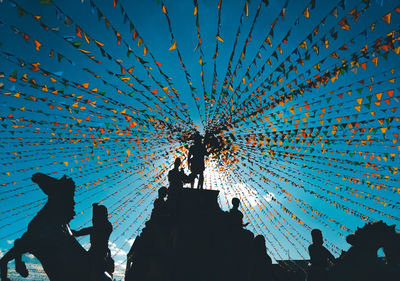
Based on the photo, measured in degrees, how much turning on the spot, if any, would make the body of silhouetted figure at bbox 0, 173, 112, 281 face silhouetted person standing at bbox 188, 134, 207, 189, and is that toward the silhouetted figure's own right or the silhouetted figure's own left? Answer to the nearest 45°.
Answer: approximately 135° to the silhouetted figure's own right

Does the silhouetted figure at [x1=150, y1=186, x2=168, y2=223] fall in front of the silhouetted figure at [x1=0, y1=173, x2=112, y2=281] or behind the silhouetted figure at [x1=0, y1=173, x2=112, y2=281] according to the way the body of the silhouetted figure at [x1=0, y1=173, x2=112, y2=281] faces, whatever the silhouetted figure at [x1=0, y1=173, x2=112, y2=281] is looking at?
behind

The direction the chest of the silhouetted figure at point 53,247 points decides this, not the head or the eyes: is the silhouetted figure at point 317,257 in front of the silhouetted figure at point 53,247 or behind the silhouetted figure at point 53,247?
behind

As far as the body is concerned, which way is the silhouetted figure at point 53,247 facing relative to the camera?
to the viewer's left

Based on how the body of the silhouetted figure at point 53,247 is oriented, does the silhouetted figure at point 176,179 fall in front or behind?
behind
